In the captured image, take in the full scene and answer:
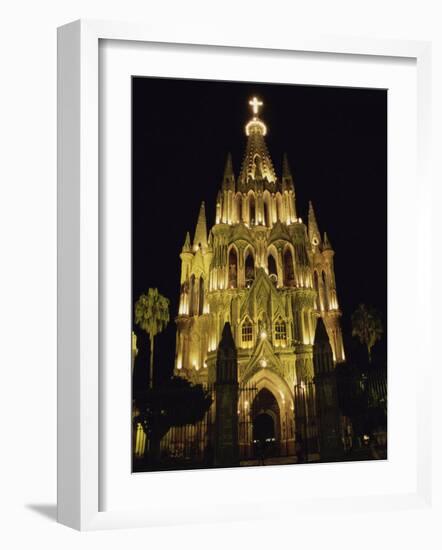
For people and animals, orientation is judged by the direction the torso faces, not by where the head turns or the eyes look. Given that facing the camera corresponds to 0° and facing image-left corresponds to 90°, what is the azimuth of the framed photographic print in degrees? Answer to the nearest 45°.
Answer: approximately 315°
